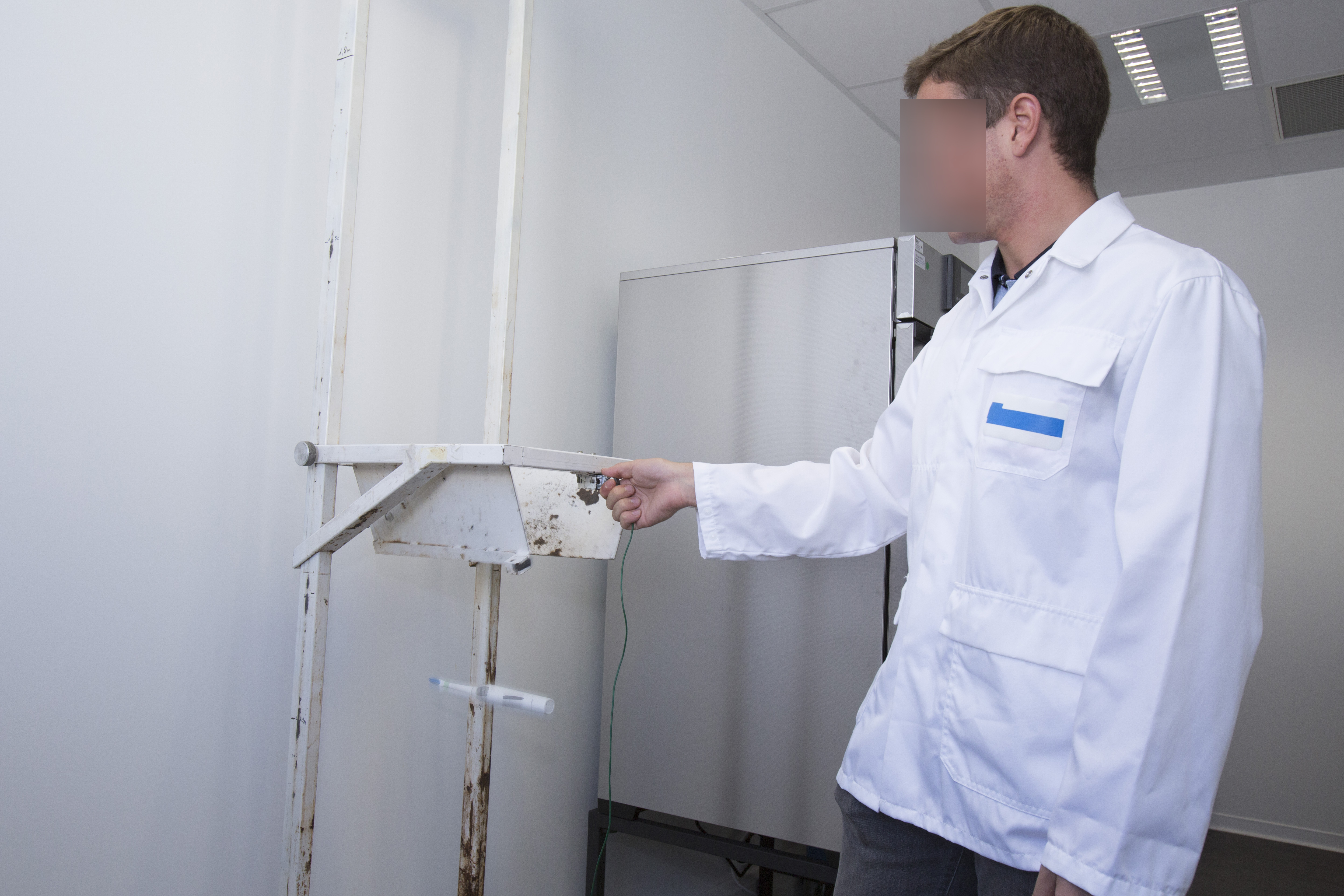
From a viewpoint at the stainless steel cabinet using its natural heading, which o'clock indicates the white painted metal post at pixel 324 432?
The white painted metal post is roughly at 3 o'clock from the stainless steel cabinet.

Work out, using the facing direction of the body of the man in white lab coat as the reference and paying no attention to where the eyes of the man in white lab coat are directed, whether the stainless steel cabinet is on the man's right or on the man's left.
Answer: on the man's right

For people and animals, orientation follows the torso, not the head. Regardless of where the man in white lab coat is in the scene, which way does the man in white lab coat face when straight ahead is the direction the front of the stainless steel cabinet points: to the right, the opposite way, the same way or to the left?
to the right

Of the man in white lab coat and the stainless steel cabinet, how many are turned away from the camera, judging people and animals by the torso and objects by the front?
0

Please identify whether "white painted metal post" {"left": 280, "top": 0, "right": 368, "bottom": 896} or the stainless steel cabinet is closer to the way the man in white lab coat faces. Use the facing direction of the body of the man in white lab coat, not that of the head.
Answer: the white painted metal post

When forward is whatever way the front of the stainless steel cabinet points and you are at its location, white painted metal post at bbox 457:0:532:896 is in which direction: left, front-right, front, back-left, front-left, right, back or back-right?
right

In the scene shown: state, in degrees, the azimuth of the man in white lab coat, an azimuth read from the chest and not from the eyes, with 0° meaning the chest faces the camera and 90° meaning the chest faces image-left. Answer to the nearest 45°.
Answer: approximately 45°

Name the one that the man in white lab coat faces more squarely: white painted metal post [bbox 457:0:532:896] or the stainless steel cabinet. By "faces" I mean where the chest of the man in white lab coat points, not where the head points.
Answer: the white painted metal post

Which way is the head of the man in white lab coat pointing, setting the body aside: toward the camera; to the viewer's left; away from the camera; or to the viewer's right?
to the viewer's left

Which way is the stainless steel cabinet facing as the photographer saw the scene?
facing the viewer and to the right of the viewer

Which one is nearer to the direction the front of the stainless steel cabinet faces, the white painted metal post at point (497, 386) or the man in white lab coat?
the man in white lab coat
